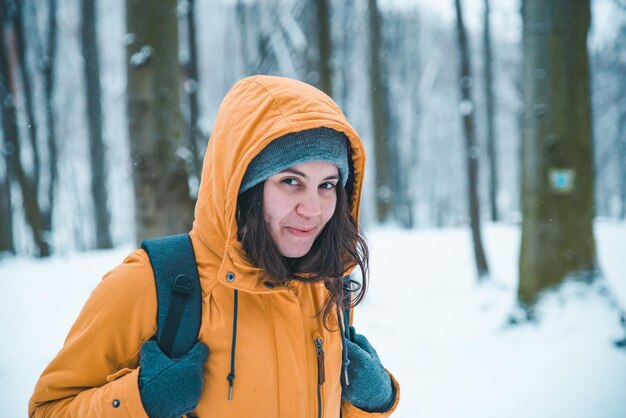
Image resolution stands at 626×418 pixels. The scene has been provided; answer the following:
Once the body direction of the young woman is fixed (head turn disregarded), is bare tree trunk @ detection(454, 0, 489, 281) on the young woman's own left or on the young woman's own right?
on the young woman's own left

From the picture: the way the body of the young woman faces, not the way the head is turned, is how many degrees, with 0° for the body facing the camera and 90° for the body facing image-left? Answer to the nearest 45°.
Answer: approximately 315°

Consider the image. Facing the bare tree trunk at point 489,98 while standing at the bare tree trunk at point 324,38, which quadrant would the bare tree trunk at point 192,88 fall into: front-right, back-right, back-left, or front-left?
back-left

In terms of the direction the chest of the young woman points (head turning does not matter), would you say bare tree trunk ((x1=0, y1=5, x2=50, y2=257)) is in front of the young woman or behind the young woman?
behind

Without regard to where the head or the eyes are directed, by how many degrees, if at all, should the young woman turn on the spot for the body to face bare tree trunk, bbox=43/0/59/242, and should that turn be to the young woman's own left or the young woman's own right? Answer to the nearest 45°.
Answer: approximately 135° to the young woman's own left

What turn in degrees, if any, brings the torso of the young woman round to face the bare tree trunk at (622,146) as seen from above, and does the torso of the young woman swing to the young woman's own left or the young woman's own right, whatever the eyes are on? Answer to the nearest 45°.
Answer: approximately 90° to the young woman's own left
